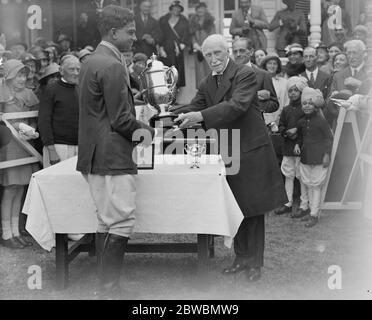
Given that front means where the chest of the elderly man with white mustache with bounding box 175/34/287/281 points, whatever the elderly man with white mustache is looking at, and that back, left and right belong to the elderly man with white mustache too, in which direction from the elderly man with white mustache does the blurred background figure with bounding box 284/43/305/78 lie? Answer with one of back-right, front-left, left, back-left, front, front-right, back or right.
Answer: back-right

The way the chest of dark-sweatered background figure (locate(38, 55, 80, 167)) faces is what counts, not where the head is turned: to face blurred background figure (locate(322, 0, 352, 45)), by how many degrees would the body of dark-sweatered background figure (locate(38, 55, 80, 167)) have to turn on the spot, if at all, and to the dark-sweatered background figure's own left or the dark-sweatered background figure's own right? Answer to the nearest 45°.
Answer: approximately 90° to the dark-sweatered background figure's own left

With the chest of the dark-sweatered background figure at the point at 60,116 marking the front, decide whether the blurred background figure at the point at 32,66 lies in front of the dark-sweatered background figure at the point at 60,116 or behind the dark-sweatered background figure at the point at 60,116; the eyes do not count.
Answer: behind

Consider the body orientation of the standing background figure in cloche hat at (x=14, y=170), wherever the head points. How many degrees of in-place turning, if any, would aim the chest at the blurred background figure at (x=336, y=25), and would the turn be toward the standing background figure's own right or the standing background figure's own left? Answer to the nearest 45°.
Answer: approximately 90° to the standing background figure's own left

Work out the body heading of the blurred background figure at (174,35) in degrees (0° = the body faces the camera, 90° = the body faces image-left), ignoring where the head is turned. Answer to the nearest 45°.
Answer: approximately 0°

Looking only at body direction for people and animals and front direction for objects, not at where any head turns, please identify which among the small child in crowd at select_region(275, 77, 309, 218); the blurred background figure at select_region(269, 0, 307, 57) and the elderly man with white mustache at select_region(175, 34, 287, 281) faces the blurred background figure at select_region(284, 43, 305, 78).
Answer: the blurred background figure at select_region(269, 0, 307, 57)

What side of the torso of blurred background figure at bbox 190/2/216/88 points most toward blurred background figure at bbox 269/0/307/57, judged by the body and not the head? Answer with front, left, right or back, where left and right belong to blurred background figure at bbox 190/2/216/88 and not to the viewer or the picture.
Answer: left

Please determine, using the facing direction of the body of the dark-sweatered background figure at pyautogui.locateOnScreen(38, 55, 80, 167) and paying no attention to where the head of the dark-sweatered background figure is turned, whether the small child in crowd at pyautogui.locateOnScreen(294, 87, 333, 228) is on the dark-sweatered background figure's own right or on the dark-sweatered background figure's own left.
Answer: on the dark-sweatered background figure's own left
